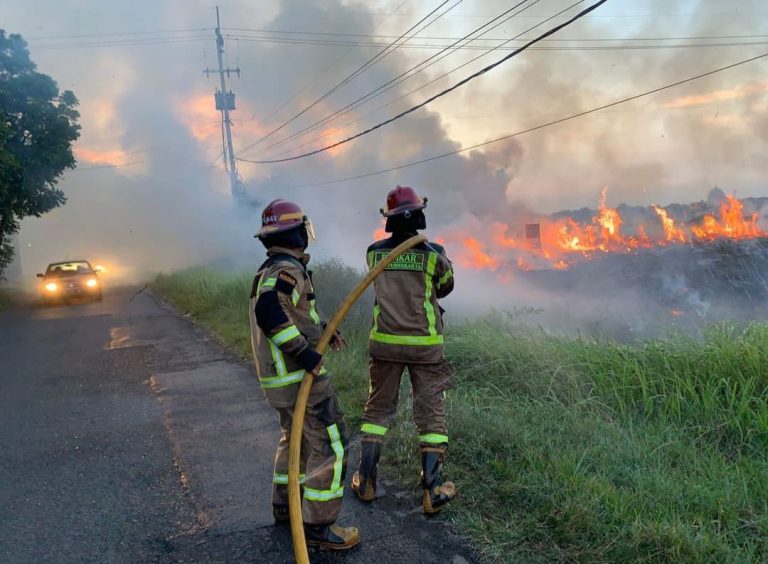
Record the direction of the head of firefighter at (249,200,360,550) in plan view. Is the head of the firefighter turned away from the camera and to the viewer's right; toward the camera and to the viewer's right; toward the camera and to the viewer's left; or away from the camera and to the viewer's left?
away from the camera and to the viewer's right

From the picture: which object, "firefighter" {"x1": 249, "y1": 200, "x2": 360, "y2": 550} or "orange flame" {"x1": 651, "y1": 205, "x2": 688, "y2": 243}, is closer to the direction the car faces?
the firefighter

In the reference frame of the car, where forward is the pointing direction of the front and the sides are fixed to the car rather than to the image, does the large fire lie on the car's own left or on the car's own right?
on the car's own left

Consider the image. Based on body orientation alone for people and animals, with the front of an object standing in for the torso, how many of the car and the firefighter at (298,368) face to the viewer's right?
1

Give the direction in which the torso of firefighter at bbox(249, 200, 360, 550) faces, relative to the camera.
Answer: to the viewer's right

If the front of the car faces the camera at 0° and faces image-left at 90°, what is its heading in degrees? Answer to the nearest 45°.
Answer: approximately 0°

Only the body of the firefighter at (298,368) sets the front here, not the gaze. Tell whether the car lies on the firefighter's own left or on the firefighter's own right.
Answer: on the firefighter's own left

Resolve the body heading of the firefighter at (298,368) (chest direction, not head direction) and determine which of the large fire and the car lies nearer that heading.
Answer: the large fire
